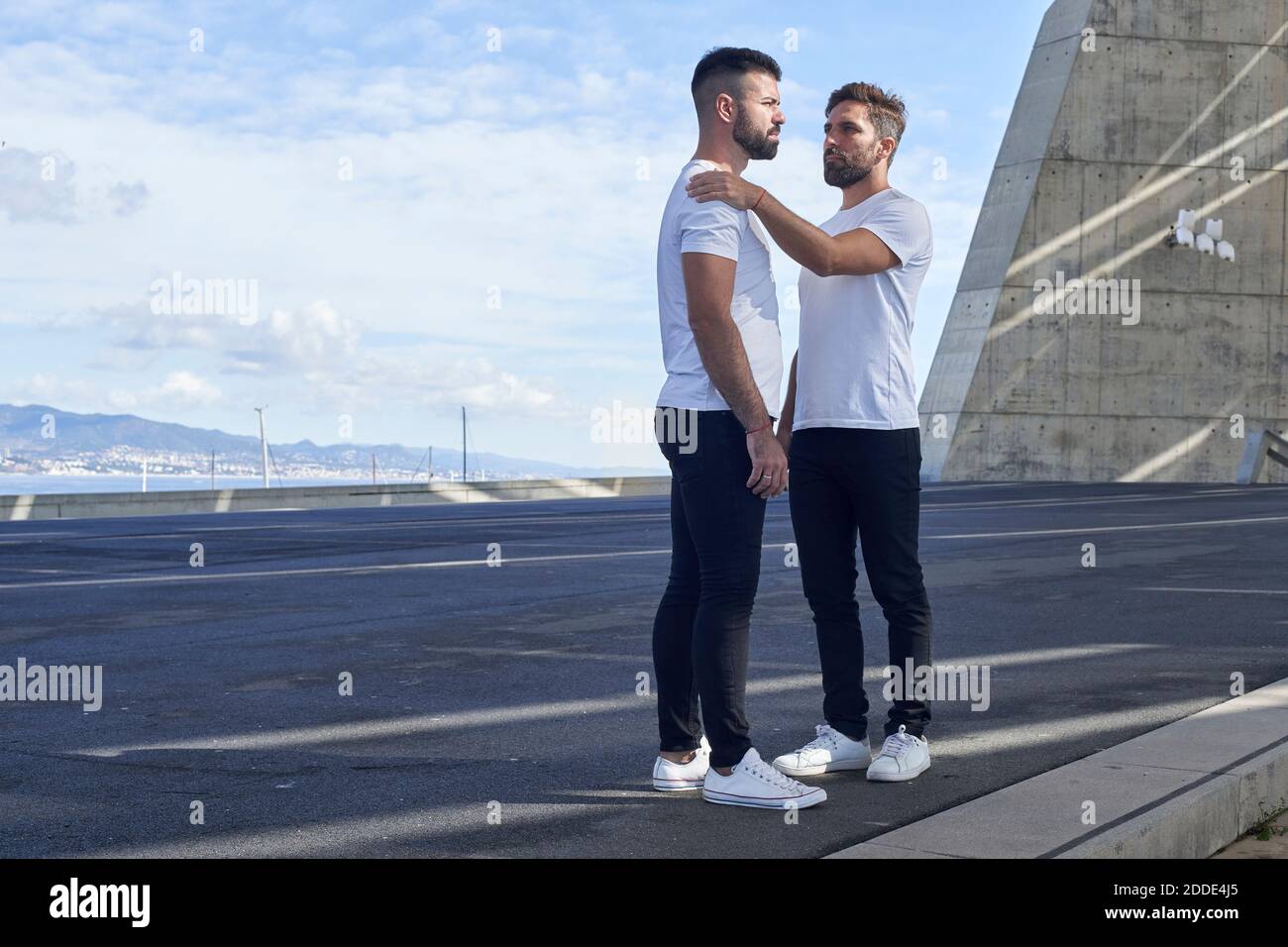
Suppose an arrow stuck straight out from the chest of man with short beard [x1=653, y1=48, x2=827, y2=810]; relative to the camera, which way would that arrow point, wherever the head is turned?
to the viewer's right

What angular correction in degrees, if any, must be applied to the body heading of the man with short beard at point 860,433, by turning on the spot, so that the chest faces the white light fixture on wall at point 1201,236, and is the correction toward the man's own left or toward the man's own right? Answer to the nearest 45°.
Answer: approximately 135° to the man's own right

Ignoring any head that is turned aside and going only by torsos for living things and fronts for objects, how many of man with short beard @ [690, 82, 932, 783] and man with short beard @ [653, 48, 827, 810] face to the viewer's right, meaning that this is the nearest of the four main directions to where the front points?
1

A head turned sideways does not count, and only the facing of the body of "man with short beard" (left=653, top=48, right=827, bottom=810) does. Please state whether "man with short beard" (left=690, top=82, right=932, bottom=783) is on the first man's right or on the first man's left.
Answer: on the first man's left

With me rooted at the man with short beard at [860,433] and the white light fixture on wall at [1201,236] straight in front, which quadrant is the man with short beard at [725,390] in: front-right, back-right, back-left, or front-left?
back-left

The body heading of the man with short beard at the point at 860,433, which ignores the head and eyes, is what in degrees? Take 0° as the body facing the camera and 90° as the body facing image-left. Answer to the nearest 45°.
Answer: approximately 45°

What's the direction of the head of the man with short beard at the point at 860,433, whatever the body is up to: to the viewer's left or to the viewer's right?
to the viewer's left

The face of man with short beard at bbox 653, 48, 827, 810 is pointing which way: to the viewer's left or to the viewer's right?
to the viewer's right

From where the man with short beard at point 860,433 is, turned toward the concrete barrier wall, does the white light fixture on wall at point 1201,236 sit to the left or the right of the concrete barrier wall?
right

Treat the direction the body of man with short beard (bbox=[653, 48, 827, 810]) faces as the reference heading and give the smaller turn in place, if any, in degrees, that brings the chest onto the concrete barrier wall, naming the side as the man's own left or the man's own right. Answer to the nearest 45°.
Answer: approximately 90° to the man's own left

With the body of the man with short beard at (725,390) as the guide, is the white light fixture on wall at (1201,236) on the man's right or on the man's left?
on the man's left
